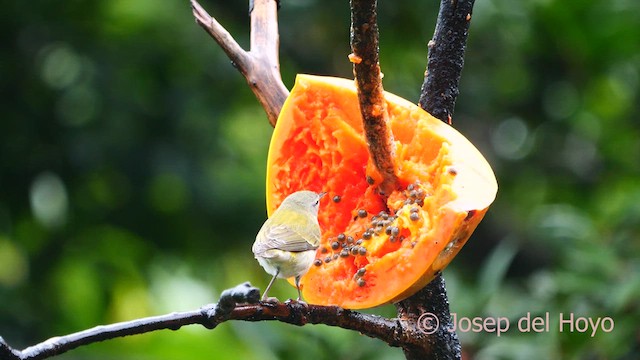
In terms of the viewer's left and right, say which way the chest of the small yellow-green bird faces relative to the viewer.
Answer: facing away from the viewer and to the right of the viewer
